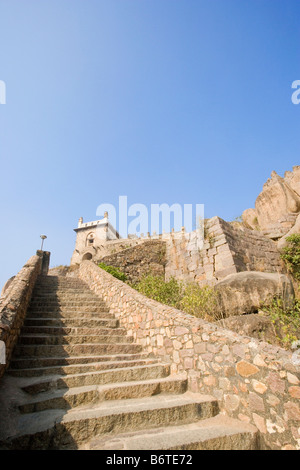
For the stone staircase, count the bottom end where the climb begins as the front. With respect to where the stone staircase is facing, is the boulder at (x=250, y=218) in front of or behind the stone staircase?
behind

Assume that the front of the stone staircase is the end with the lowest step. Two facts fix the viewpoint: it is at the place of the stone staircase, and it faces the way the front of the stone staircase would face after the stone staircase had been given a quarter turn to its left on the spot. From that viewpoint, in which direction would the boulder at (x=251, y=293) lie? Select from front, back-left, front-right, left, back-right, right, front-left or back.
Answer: front-left

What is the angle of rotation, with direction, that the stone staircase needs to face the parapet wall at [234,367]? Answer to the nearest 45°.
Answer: approximately 90° to its left

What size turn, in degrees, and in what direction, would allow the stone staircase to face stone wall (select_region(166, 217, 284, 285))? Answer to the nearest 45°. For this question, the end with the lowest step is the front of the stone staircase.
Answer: approximately 135° to its left

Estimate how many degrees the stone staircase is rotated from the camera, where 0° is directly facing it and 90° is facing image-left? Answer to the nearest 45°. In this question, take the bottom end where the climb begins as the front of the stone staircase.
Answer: approximately 0°

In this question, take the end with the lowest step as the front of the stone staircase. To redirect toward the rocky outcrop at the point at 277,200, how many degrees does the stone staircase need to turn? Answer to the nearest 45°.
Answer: approximately 135° to its left

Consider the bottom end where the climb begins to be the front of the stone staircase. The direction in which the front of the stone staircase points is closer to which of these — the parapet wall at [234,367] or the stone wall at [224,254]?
the parapet wall
